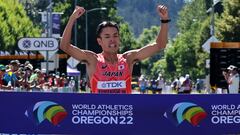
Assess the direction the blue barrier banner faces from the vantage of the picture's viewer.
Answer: facing the viewer

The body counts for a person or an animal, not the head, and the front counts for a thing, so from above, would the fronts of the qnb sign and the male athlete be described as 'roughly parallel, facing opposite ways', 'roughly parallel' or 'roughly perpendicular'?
roughly parallel

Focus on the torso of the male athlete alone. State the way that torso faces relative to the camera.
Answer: toward the camera

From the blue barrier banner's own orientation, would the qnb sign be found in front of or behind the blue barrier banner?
behind

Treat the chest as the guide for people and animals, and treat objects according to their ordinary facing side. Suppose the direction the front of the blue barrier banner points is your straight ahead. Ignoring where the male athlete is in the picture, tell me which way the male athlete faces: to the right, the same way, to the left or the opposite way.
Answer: the same way

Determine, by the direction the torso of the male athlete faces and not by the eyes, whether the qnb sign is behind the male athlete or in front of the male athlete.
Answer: behind

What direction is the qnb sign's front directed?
toward the camera

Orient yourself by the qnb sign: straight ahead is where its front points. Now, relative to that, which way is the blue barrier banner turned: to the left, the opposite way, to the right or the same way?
the same way

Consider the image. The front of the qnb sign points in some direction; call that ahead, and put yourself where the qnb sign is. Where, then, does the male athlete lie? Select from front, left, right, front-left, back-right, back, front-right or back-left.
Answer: front

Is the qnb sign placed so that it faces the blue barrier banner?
yes
